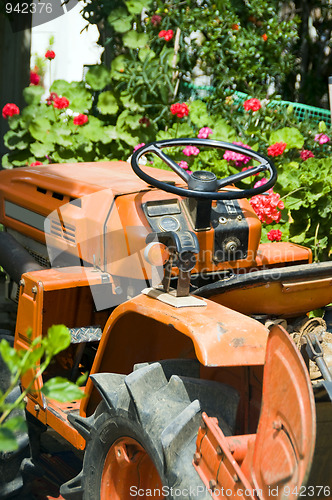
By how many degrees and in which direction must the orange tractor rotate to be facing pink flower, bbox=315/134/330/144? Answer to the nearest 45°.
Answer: approximately 45° to its right

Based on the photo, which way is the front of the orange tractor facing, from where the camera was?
facing away from the viewer and to the left of the viewer

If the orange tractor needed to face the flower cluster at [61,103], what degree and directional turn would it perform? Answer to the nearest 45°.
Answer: approximately 45° to its right

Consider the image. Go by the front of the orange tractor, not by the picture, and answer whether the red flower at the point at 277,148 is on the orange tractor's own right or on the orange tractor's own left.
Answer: on the orange tractor's own right

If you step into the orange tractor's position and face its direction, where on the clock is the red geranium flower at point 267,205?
The red geranium flower is roughly at 2 o'clock from the orange tractor.

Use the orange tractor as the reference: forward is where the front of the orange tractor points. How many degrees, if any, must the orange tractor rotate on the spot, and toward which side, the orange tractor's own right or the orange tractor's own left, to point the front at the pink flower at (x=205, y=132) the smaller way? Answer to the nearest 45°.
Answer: approximately 45° to the orange tractor's own right

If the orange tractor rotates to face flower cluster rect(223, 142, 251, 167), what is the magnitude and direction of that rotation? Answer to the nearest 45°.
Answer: approximately 45° to its right

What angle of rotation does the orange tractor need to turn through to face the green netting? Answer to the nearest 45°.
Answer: approximately 45° to its right
